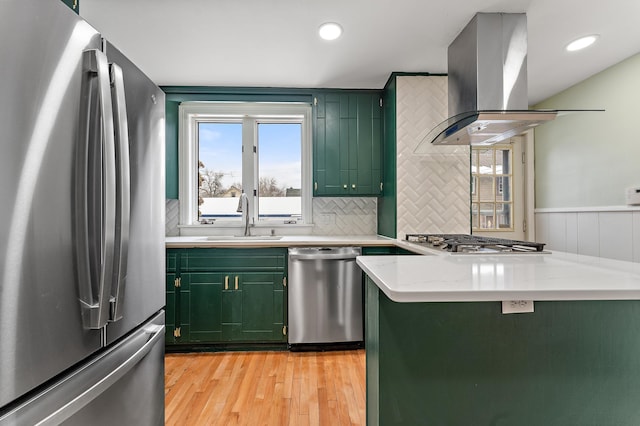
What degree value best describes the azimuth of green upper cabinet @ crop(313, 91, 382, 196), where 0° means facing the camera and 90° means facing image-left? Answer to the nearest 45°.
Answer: approximately 0°

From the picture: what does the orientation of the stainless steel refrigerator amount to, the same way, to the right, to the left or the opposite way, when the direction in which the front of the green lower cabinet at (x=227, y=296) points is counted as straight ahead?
to the left

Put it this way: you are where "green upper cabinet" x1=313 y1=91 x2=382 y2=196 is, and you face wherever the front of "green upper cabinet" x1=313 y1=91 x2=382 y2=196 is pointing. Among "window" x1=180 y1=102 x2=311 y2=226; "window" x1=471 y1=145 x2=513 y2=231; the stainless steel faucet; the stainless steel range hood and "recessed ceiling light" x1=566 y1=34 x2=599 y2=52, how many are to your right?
2

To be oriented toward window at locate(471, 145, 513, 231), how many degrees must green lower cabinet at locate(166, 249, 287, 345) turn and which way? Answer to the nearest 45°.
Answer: approximately 90° to its left

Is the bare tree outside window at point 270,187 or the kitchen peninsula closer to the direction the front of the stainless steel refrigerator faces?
the kitchen peninsula

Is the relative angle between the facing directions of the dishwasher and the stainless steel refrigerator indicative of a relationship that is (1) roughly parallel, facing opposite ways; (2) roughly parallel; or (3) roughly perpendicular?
roughly perpendicular

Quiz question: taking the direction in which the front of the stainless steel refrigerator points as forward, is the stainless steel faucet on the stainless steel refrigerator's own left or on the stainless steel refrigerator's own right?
on the stainless steel refrigerator's own left

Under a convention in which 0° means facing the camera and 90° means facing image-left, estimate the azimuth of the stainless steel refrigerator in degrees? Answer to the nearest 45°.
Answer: approximately 315°

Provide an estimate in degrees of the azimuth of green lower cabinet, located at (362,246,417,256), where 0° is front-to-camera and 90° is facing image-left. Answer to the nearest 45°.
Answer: approximately 0°
